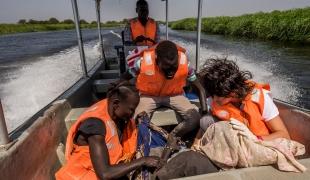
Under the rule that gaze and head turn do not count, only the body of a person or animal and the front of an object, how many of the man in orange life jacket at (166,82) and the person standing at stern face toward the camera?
2

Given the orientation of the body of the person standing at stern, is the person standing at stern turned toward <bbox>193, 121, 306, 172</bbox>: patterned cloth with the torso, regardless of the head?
yes

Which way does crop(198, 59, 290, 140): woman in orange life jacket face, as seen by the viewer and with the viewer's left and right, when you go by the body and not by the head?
facing the viewer and to the left of the viewer

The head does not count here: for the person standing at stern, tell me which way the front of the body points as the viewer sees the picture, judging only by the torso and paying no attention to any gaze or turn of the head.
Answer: toward the camera

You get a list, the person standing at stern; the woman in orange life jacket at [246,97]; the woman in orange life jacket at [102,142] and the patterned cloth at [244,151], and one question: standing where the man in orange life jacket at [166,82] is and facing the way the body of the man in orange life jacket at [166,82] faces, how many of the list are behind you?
1

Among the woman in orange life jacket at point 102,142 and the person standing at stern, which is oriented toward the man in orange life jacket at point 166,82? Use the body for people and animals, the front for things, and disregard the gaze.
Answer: the person standing at stern

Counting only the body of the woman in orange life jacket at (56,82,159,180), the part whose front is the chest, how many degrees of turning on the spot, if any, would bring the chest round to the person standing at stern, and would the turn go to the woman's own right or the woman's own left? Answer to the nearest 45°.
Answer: approximately 135° to the woman's own left

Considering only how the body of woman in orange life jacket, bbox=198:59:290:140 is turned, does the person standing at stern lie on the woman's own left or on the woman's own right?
on the woman's own right

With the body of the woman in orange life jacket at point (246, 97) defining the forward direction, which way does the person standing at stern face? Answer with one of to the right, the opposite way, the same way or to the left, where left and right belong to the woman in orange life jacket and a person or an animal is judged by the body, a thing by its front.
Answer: to the left

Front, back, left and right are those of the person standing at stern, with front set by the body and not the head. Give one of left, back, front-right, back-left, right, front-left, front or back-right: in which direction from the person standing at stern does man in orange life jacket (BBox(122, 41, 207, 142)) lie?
front

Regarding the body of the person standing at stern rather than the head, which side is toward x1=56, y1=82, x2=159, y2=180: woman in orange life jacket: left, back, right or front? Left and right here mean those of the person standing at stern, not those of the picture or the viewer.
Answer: front

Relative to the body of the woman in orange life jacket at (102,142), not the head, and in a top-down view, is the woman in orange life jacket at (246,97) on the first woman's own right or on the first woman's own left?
on the first woman's own left

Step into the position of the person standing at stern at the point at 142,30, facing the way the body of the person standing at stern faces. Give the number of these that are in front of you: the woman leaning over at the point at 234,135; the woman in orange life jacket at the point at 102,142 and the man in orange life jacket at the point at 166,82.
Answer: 3

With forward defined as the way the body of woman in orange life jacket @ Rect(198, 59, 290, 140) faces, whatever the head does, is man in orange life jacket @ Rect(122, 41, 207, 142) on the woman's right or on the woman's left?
on the woman's right

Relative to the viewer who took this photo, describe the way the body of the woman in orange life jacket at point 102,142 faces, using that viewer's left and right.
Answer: facing the viewer and to the right of the viewer
